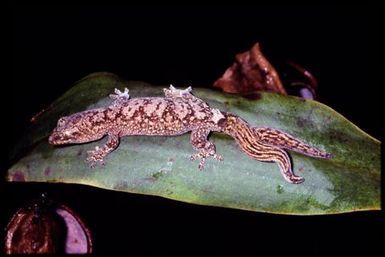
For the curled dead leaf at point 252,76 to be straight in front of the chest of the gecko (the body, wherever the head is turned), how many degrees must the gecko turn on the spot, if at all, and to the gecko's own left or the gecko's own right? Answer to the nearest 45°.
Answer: approximately 135° to the gecko's own right

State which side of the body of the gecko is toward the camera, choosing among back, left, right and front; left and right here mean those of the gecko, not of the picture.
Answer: left
